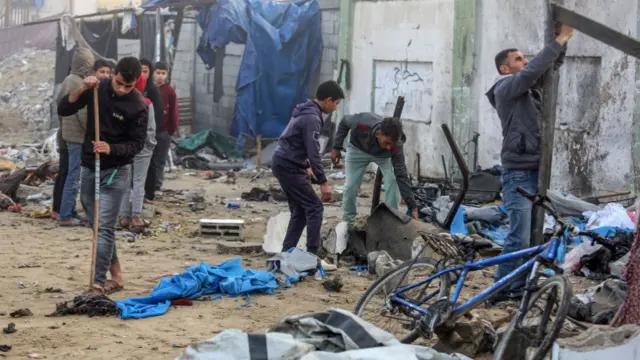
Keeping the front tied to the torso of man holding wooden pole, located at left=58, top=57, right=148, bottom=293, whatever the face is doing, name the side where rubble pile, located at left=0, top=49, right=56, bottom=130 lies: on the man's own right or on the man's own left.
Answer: on the man's own right

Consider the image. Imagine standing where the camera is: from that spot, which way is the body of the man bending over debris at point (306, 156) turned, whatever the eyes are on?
to the viewer's right

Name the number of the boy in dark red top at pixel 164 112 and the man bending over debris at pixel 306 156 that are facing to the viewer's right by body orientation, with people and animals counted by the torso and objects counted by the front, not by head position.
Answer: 1

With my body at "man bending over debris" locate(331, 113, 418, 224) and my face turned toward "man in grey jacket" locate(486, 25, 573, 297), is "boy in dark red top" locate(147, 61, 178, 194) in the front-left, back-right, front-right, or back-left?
back-right

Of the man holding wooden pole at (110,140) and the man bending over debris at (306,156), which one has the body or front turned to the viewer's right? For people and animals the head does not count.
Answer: the man bending over debris

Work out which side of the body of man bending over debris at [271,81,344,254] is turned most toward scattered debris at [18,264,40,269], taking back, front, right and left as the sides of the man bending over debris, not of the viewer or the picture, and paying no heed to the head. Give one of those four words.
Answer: back

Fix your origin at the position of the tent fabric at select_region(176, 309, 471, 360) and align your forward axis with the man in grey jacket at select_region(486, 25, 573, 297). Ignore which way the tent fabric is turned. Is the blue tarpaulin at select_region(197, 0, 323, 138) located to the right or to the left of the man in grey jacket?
left

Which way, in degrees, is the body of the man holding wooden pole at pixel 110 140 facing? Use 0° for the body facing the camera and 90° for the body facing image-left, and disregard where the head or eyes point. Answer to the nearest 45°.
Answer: approximately 45°
